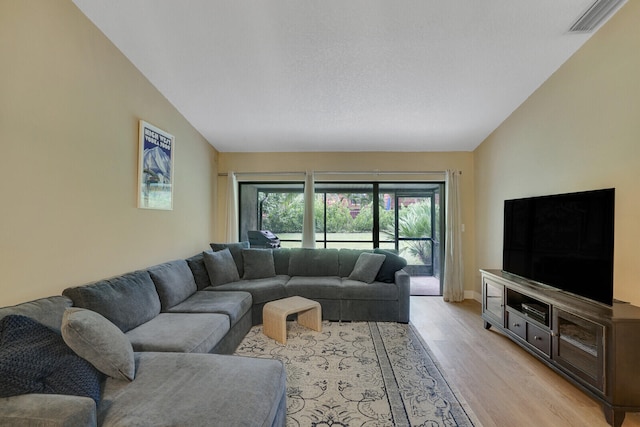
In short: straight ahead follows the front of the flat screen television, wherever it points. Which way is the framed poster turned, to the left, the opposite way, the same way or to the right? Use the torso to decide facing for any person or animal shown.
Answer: the opposite way

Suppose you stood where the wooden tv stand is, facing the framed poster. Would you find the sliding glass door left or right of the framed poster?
right

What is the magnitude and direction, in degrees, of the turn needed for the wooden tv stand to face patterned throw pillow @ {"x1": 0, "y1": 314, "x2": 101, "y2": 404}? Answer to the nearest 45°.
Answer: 0° — it already faces it

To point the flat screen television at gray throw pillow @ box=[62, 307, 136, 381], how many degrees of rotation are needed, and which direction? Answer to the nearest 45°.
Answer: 0° — it already faces it

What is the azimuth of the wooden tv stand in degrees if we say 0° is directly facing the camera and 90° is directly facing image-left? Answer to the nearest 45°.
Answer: approximately 45°

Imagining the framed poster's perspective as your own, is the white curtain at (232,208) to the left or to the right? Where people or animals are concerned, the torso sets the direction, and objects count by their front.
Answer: on its left

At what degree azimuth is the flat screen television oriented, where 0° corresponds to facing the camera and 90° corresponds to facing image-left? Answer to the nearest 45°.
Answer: approximately 45°

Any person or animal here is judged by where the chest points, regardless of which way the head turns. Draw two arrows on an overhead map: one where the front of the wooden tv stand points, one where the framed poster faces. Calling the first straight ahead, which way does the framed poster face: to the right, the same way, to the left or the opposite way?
the opposite way

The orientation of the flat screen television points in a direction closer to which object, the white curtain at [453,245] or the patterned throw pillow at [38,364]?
the patterned throw pillow

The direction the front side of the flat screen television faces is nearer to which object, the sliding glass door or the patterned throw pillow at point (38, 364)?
the patterned throw pillow

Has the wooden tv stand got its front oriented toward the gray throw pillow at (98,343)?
yes

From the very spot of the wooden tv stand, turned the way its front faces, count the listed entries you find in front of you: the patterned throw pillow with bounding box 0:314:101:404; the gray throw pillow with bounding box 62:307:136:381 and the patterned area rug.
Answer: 3
